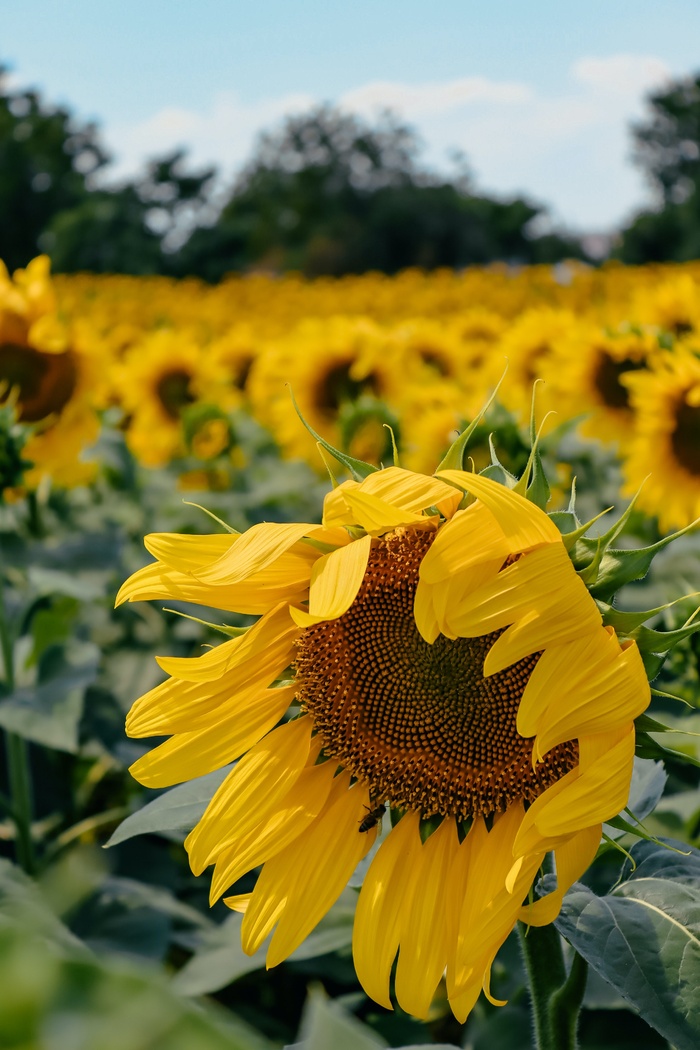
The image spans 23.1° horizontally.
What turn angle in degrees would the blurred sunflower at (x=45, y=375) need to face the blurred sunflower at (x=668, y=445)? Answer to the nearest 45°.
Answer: approximately 45° to its left

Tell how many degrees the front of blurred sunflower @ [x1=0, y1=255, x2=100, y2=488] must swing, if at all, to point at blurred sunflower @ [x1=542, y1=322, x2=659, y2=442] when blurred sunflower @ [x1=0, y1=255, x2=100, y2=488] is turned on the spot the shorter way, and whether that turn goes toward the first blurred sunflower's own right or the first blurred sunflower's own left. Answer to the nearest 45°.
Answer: approximately 90° to the first blurred sunflower's own left

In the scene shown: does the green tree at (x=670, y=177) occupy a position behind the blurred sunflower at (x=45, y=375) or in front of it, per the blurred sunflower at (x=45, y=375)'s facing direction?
behind

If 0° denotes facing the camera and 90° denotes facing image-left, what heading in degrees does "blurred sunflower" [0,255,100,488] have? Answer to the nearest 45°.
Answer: approximately 0°

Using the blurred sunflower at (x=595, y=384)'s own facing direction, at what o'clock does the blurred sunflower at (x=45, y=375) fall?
the blurred sunflower at (x=45, y=375) is roughly at 2 o'clock from the blurred sunflower at (x=595, y=384).

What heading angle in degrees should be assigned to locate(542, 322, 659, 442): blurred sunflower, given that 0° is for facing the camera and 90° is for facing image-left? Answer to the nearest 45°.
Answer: approximately 315°

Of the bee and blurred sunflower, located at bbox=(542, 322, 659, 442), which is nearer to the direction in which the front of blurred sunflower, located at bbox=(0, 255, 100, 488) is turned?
the bee

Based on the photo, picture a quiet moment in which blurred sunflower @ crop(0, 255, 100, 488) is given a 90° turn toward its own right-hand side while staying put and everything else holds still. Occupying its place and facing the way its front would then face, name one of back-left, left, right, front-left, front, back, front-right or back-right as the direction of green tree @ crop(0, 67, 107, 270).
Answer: right

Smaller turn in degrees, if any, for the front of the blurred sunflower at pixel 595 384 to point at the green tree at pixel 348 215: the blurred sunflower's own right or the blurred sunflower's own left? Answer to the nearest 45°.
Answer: approximately 135° to the blurred sunflower's own left
